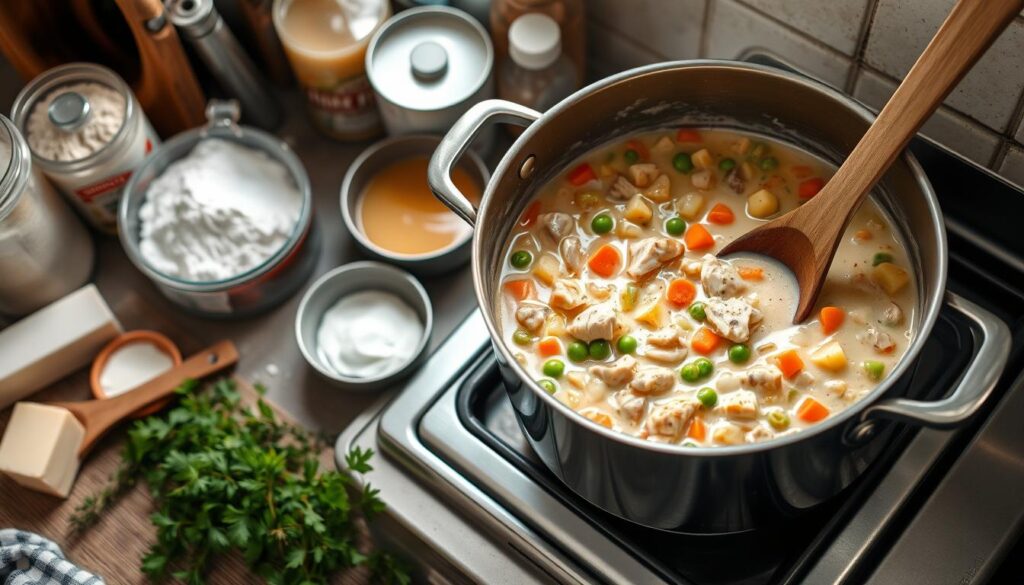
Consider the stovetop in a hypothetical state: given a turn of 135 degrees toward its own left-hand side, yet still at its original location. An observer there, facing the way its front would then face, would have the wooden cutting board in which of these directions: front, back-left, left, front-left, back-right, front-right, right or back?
back

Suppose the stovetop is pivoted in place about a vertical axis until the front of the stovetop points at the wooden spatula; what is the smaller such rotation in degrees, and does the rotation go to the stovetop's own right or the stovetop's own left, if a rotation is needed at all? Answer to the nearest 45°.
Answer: approximately 45° to the stovetop's own right

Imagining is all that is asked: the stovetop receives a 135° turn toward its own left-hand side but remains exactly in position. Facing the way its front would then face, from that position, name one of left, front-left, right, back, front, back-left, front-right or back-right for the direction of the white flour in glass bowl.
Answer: back

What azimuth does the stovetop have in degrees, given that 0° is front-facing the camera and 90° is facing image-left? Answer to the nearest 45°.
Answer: approximately 45°

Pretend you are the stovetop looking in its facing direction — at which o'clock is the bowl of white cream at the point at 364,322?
The bowl of white cream is roughly at 2 o'clock from the stovetop.

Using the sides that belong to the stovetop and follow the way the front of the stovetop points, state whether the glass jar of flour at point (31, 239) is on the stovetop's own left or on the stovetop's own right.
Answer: on the stovetop's own right

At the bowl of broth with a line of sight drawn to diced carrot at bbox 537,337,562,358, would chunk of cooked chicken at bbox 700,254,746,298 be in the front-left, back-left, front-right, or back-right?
front-left

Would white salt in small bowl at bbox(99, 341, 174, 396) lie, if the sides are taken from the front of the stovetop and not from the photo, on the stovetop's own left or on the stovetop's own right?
on the stovetop's own right

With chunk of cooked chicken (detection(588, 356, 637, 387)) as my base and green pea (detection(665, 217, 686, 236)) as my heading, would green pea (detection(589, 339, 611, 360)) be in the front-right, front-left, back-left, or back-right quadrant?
front-left

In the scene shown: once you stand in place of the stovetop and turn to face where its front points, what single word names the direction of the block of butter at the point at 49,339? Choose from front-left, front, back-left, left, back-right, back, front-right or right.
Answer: front-right
